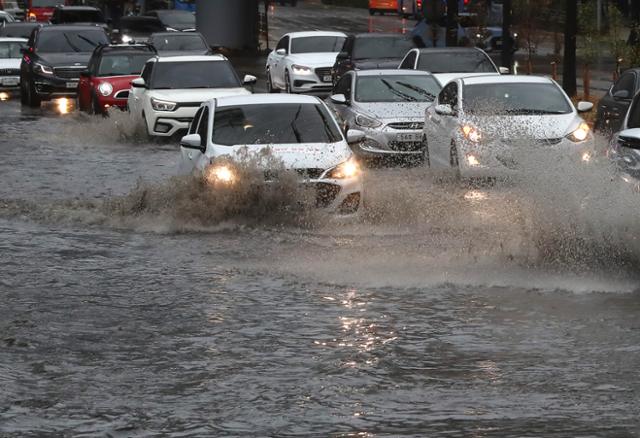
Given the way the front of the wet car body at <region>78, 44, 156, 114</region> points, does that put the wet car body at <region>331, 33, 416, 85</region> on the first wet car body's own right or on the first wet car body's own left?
on the first wet car body's own left

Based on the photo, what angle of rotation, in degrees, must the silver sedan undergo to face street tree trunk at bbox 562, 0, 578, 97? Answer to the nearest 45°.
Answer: approximately 90° to its left

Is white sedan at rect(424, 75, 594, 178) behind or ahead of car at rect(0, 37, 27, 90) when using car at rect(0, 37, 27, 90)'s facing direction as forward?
ahead

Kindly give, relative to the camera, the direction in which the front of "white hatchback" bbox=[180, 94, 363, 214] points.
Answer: facing the viewer and to the right of the viewer

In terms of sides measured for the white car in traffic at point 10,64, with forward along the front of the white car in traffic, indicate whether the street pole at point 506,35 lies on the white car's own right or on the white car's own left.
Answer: on the white car's own left

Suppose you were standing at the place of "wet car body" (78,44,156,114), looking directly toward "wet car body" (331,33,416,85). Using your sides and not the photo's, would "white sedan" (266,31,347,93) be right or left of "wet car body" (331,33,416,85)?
left

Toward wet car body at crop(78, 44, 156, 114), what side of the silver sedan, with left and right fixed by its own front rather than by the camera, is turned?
back

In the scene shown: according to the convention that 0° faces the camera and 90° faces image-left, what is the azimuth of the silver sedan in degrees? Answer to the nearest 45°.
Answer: approximately 315°

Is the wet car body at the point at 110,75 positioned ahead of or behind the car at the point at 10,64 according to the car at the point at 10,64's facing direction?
ahead

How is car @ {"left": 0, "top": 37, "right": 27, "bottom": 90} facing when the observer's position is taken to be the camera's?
facing the viewer

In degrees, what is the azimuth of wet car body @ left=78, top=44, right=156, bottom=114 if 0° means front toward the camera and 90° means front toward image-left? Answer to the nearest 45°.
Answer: approximately 315°

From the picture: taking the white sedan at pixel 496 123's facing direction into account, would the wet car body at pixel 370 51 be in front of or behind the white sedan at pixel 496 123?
behind
